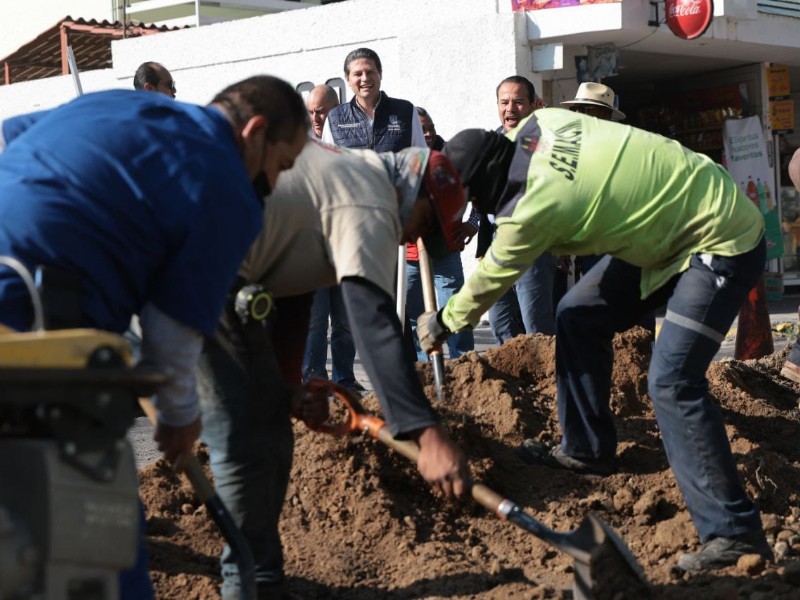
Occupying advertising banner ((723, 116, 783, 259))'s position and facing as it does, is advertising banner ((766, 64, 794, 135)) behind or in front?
behind

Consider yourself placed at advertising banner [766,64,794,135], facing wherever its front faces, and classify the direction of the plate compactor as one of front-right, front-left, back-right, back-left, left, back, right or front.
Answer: front

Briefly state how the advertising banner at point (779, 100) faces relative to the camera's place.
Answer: facing the viewer

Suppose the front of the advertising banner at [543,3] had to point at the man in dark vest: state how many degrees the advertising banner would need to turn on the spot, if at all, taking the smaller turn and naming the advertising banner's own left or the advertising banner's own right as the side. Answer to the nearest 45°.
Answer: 0° — it already faces them

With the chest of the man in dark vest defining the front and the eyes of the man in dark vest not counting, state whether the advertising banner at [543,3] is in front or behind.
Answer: behind

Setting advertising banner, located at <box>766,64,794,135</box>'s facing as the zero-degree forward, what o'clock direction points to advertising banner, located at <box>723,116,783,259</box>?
advertising banner, located at <box>723,116,783,259</box> is roughly at 1 o'clock from advertising banner, located at <box>766,64,794,135</box>.

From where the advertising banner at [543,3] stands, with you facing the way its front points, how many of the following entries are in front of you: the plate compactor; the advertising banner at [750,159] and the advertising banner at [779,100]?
1

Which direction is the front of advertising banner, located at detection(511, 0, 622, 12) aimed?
toward the camera

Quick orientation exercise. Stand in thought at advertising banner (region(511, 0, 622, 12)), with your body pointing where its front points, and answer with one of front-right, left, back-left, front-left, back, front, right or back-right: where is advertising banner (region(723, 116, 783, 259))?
back-left
